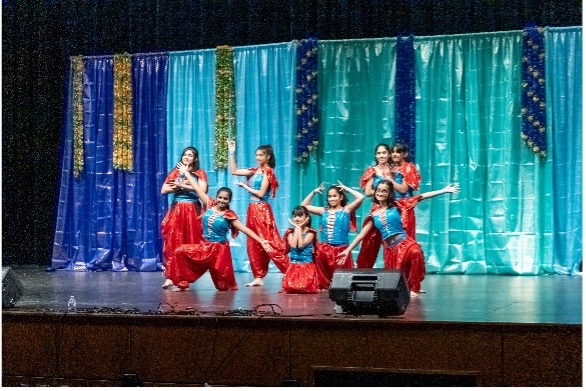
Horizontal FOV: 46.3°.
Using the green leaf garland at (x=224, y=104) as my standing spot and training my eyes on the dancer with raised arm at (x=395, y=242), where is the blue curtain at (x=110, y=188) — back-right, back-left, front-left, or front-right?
back-right

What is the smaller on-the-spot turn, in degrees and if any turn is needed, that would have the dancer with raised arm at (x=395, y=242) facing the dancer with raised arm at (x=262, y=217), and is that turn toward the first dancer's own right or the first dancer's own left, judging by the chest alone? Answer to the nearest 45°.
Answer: approximately 90° to the first dancer's own right

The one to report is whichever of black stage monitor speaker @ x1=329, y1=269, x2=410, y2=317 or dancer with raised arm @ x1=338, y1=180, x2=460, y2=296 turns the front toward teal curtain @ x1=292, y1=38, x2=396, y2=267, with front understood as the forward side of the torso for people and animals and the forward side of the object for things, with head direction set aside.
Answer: the black stage monitor speaker

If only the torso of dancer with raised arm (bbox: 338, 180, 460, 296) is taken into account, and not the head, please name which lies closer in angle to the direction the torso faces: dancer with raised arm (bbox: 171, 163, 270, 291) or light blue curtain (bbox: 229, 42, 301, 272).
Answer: the dancer with raised arm

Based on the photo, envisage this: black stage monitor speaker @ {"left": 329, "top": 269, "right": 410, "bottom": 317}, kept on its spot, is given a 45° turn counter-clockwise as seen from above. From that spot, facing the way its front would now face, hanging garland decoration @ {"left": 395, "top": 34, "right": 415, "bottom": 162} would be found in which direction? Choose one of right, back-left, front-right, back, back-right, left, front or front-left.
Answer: front-right

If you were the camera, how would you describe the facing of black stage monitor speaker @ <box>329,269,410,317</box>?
facing away from the viewer

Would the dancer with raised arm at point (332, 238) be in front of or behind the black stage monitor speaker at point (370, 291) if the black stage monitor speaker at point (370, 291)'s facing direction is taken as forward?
in front

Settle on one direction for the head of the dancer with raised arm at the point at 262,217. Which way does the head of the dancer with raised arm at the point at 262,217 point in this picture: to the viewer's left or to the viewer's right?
to the viewer's left

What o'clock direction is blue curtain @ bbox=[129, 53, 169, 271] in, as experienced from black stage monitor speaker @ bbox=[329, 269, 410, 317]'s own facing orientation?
The blue curtain is roughly at 11 o'clock from the black stage monitor speaker.

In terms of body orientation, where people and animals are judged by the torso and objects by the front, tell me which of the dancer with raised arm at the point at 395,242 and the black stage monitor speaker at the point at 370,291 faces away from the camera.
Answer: the black stage monitor speaker

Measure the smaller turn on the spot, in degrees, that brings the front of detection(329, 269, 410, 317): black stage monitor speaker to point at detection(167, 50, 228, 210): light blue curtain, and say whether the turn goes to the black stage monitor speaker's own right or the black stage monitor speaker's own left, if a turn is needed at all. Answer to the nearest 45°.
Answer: approximately 45° to the black stage monitor speaker's own left

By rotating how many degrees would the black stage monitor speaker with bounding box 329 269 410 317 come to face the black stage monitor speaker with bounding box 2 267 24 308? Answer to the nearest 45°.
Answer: approximately 90° to its left

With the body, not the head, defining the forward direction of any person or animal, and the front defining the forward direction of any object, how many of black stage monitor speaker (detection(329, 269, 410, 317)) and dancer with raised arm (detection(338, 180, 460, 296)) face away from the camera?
1

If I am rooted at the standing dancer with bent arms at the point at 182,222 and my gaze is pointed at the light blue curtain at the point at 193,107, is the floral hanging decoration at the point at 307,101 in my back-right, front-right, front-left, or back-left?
front-right

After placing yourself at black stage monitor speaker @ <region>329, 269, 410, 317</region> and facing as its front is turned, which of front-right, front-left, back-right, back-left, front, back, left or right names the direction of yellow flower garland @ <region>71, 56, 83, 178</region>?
front-left

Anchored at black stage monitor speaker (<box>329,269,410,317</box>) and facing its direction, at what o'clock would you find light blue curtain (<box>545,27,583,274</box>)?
The light blue curtain is roughly at 1 o'clock from the black stage monitor speaker.

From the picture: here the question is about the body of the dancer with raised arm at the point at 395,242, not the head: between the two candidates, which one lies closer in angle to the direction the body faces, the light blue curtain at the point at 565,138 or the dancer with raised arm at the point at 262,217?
the dancer with raised arm

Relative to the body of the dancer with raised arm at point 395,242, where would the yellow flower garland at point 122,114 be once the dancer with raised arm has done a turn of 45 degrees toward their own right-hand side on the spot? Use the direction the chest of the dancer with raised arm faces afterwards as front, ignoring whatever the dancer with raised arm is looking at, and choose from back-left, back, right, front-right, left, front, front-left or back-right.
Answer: front-right

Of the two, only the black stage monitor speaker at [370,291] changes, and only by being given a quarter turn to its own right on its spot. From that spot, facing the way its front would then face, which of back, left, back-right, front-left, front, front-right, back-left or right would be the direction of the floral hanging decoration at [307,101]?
left

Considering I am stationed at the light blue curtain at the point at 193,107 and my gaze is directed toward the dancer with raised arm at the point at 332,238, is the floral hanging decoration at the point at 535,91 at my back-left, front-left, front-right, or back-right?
front-left

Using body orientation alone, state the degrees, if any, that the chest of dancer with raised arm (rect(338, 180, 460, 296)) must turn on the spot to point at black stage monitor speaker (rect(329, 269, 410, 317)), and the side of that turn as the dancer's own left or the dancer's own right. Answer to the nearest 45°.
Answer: approximately 45° to the dancer's own left
